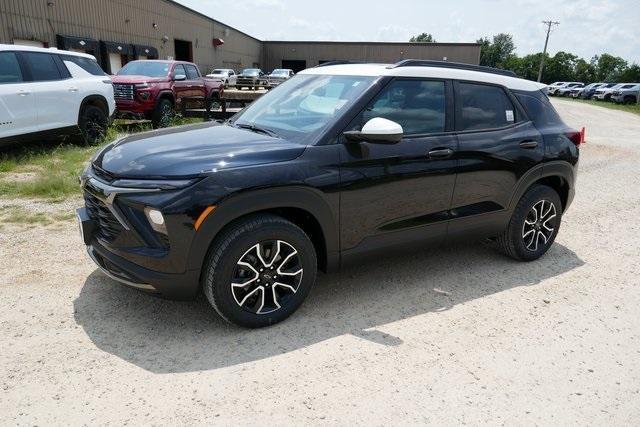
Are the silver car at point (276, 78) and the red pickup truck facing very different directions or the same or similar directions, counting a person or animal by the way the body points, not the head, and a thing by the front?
same or similar directions

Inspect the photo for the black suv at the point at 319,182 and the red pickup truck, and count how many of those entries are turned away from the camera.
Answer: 0

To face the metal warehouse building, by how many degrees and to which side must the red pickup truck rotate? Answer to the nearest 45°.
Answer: approximately 135° to its right

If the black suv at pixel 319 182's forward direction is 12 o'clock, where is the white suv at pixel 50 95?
The white suv is roughly at 3 o'clock from the black suv.

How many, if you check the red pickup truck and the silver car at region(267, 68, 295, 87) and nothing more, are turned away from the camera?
0

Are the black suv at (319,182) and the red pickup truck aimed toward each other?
no

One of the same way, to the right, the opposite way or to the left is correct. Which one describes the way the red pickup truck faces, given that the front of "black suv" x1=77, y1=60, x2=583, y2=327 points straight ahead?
the same way

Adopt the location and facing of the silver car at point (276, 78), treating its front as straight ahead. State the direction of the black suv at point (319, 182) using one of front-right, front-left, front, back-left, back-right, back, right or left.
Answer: front-left

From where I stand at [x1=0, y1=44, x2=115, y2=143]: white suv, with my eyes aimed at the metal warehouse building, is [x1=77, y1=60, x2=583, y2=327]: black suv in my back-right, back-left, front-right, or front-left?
back-right

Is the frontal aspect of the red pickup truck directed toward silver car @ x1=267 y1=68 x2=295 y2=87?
no

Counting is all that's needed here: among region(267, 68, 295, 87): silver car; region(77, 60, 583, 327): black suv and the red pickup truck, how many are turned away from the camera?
0

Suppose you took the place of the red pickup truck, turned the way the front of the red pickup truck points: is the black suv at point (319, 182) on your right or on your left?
on your left

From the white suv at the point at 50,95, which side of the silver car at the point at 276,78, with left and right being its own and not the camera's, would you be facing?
front

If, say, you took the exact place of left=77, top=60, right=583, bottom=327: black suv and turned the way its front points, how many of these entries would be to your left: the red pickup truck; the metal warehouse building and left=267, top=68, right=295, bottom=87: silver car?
0

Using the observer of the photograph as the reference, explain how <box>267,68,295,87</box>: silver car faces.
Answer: facing the viewer and to the left of the viewer

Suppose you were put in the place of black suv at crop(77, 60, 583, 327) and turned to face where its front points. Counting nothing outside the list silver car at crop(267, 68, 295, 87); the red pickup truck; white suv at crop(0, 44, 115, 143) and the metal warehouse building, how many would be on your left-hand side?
0
